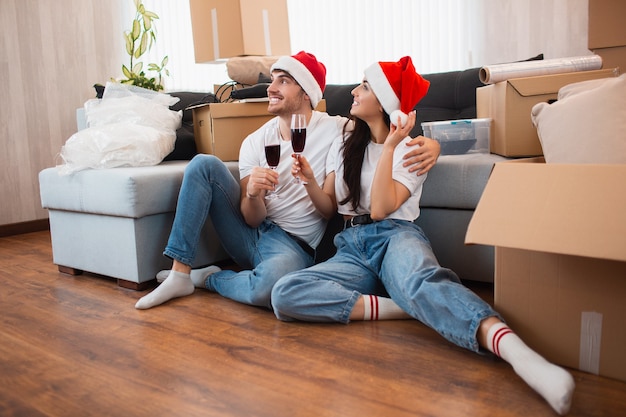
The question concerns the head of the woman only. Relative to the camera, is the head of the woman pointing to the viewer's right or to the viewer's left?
to the viewer's left

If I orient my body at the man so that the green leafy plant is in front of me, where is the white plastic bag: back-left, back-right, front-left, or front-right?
front-left

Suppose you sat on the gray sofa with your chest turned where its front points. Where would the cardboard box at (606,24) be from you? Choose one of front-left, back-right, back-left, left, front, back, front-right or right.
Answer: left

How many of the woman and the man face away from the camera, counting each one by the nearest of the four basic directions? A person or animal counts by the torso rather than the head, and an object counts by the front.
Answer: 0

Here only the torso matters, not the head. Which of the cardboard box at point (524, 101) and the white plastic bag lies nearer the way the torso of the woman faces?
the white plastic bag

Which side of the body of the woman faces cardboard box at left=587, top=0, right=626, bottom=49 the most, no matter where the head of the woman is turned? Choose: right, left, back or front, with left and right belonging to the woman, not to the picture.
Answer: back

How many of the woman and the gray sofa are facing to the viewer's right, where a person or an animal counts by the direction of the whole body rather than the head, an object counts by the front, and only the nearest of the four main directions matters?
0

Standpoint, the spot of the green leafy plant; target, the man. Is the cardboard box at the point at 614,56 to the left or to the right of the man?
left

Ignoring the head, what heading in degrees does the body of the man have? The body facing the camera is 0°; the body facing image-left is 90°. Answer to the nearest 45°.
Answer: approximately 45°

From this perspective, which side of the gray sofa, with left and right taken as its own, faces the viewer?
front

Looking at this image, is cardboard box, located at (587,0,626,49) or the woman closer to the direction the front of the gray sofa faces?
the woman

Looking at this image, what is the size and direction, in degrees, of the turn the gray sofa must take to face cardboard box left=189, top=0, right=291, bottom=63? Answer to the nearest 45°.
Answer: approximately 180°

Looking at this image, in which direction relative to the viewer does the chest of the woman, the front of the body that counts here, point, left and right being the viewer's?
facing the viewer and to the left of the viewer
